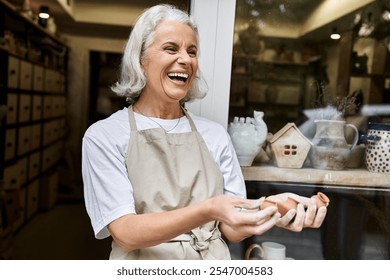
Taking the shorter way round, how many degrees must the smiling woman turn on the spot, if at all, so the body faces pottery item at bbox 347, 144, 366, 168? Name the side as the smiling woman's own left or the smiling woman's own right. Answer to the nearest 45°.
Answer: approximately 90° to the smiling woman's own left

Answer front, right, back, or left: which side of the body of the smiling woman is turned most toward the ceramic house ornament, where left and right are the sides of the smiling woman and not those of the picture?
left

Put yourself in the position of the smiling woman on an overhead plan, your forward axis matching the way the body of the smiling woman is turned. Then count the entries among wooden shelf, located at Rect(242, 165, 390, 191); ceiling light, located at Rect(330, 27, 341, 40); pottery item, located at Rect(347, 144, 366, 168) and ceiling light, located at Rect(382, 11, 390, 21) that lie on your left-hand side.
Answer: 4

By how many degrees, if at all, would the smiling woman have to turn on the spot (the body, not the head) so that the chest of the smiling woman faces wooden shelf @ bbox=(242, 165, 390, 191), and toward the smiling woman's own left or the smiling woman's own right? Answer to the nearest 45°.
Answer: approximately 90° to the smiling woman's own left

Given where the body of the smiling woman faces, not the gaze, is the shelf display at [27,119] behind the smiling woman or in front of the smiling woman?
behind

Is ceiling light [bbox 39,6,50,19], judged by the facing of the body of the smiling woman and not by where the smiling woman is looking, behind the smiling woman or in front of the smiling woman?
behind

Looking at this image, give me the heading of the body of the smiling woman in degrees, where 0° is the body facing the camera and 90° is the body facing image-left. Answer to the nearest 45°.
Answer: approximately 315°

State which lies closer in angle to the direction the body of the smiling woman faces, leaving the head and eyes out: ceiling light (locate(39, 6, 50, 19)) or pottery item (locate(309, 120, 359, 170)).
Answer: the pottery item

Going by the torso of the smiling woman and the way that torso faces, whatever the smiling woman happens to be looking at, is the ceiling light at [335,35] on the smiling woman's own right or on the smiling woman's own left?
on the smiling woman's own left

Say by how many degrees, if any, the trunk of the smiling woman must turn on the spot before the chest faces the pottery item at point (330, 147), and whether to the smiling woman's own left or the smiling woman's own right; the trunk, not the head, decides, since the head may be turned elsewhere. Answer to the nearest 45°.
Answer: approximately 90° to the smiling woman's own left
